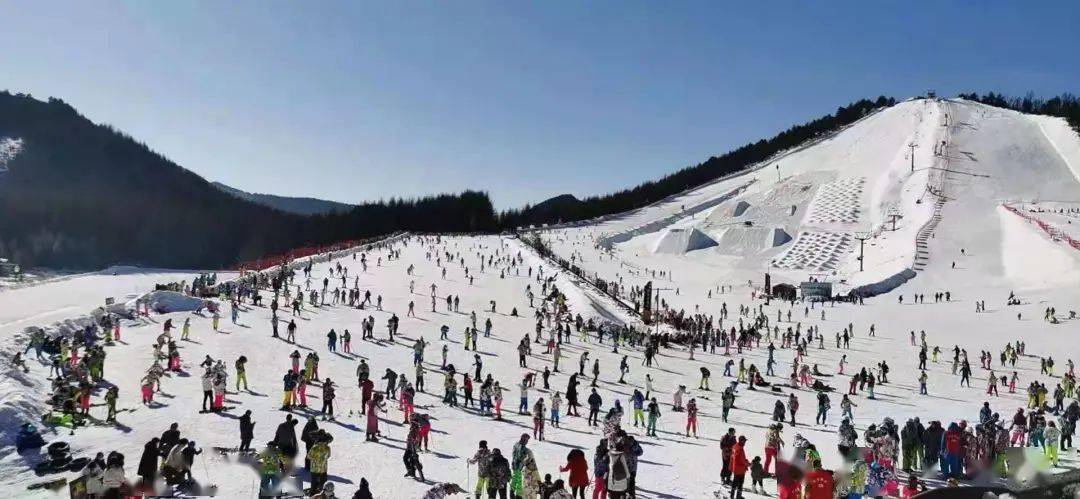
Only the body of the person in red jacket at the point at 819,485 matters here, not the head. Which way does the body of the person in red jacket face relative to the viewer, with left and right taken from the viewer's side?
facing away from the viewer

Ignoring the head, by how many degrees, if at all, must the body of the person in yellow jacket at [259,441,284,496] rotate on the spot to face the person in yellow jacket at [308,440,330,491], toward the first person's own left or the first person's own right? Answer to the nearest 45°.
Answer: approximately 90° to the first person's own right

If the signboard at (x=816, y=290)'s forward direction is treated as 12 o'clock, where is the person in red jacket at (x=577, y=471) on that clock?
The person in red jacket is roughly at 12 o'clock from the signboard.

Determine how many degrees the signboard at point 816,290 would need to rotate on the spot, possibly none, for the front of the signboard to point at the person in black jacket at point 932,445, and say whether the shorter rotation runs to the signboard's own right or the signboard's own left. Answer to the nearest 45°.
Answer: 0° — it already faces them

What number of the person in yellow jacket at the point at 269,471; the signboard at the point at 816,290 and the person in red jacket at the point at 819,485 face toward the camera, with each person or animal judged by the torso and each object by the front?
1

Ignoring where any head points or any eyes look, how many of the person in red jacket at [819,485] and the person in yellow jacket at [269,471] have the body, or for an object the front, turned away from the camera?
2

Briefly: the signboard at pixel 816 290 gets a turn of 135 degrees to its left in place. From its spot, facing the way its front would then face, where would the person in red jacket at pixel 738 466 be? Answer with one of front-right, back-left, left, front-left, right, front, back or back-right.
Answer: back-right

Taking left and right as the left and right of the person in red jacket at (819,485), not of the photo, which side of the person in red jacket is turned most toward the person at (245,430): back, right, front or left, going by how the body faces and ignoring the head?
left

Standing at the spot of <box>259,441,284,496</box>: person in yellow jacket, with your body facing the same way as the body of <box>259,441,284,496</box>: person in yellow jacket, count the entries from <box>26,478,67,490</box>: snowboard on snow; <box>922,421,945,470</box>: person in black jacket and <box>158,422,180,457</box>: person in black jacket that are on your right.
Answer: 1

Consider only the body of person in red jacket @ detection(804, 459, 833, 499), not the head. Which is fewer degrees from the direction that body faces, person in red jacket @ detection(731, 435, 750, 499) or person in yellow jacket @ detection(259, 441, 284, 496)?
the person in red jacket

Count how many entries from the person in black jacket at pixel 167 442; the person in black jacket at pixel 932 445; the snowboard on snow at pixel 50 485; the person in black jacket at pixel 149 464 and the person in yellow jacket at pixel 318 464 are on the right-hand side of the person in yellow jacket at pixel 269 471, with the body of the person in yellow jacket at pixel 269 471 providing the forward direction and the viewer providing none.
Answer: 2

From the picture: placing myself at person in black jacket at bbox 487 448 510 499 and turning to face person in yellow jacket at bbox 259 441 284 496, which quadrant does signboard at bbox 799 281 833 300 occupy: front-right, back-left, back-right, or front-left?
back-right

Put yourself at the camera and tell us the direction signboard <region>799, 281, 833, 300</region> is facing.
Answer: facing the viewer

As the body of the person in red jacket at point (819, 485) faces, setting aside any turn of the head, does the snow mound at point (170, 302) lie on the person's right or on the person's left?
on the person's left

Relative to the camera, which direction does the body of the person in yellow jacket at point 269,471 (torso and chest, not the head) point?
away from the camera

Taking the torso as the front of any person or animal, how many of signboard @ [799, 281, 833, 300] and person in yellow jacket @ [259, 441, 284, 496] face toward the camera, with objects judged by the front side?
1

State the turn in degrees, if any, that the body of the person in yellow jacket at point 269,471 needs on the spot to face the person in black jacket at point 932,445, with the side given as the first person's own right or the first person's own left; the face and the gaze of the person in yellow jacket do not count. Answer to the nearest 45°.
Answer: approximately 90° to the first person's own right
